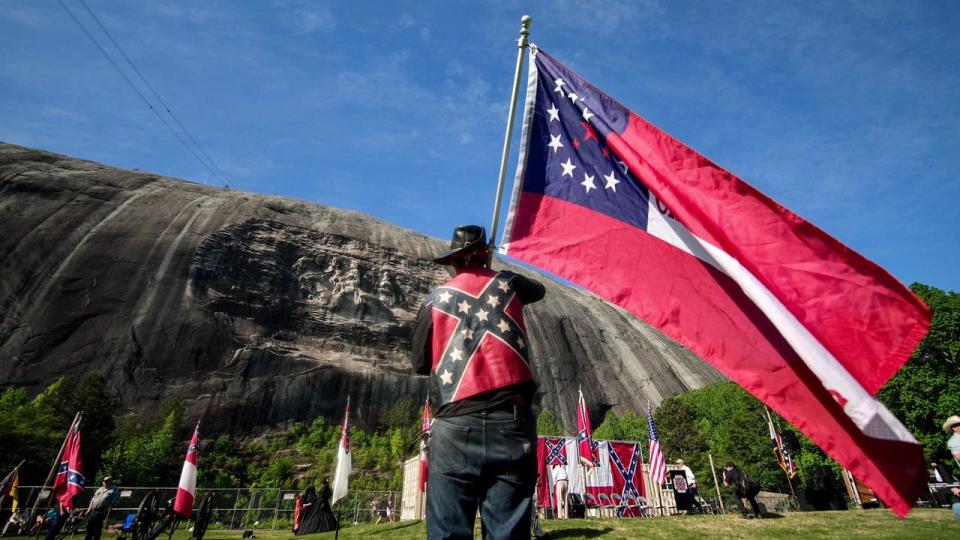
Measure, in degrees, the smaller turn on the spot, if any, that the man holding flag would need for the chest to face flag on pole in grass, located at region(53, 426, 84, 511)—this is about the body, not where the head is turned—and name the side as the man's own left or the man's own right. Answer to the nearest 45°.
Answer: approximately 45° to the man's own left

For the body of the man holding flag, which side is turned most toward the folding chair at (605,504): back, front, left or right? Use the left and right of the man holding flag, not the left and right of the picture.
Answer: front

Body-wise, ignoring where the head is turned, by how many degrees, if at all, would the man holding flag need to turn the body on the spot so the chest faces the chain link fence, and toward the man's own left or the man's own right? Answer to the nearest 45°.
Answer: approximately 45° to the man's own left

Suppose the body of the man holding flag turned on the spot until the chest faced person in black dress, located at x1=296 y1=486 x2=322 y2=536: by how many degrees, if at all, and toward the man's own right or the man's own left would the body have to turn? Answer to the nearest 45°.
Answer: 0° — they already face them

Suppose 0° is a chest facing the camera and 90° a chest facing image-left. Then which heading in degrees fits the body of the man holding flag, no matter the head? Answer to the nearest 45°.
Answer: approximately 180°

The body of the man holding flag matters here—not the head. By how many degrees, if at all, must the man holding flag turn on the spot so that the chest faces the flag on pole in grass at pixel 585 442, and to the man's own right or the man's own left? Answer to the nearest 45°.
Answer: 0° — they already face it

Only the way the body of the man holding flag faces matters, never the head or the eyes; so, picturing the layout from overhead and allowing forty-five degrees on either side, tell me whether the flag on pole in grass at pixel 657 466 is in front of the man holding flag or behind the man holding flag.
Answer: in front

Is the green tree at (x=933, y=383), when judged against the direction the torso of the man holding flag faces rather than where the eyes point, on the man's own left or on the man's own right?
on the man's own right

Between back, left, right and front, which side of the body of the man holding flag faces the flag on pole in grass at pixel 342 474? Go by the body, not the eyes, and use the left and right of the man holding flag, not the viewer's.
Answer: front

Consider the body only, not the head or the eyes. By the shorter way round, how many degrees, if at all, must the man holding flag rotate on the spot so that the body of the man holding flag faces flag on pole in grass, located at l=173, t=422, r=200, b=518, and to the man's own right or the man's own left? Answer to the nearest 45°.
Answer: approximately 45° to the man's own left

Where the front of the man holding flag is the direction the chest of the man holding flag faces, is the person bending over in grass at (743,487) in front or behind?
in front
